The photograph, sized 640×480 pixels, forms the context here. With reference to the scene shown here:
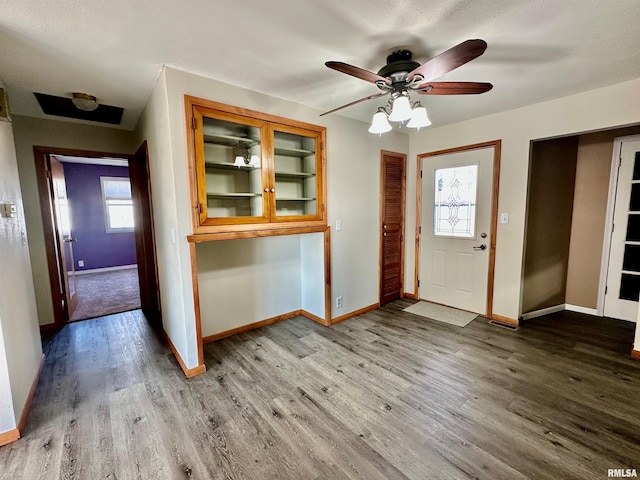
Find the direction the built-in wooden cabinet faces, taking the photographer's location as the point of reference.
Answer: facing the viewer and to the right of the viewer

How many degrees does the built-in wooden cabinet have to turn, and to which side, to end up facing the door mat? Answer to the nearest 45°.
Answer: approximately 45° to its left

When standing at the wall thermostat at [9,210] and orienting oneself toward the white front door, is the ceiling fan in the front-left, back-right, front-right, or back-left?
front-right

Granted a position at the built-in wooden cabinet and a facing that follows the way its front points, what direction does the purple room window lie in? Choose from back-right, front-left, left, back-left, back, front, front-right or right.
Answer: back

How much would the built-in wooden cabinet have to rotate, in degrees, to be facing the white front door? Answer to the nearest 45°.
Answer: approximately 45° to its left

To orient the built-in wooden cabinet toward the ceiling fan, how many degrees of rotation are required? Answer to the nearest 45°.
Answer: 0° — it already faces it

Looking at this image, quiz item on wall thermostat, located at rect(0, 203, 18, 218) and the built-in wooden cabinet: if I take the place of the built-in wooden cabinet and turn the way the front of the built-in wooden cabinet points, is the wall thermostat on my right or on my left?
on my right

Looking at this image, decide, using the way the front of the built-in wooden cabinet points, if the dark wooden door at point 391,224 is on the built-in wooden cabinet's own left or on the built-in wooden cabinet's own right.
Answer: on the built-in wooden cabinet's own left
